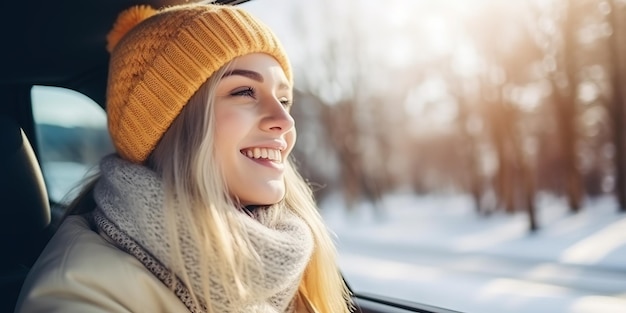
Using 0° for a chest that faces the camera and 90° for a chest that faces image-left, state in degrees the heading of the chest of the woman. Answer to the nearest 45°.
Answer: approximately 315°

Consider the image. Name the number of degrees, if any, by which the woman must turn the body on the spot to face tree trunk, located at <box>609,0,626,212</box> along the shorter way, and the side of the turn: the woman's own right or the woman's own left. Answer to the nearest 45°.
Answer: approximately 90° to the woman's own left

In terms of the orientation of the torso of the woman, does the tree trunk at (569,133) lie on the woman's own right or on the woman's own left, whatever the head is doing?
on the woman's own left
